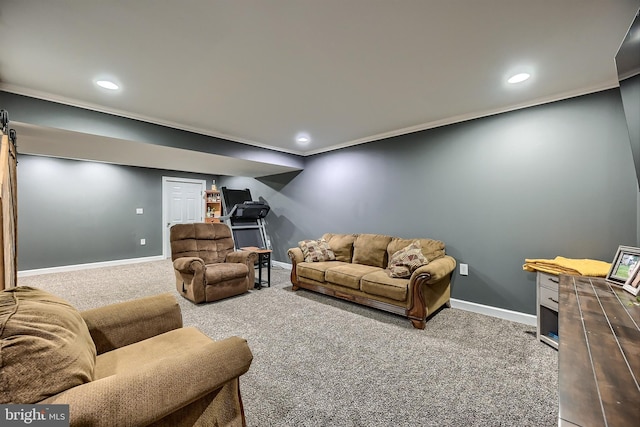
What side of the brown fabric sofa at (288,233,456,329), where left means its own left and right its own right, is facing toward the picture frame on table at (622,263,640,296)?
left

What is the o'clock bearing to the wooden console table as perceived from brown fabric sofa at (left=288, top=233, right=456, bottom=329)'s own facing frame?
The wooden console table is roughly at 10 o'clock from the brown fabric sofa.

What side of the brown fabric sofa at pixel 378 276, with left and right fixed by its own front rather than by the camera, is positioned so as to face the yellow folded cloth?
left

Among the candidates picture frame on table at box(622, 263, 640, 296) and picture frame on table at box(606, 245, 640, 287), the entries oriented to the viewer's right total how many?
0

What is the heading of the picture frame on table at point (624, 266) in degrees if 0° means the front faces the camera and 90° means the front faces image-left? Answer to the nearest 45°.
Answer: approximately 45°

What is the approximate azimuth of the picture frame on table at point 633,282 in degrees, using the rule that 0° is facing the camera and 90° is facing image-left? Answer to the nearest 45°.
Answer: approximately 45°
